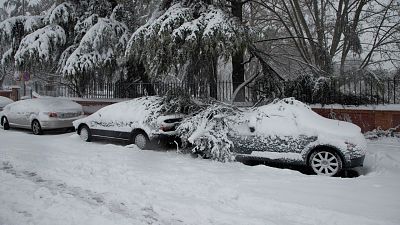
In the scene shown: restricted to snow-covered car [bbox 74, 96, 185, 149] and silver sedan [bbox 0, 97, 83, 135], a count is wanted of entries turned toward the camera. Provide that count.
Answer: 0

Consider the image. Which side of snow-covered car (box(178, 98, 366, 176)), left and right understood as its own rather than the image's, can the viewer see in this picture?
left

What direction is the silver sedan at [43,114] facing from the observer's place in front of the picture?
facing away from the viewer and to the left of the viewer

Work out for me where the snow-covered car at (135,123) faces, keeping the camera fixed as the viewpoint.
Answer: facing away from the viewer and to the left of the viewer

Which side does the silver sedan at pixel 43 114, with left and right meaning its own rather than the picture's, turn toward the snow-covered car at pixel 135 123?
back

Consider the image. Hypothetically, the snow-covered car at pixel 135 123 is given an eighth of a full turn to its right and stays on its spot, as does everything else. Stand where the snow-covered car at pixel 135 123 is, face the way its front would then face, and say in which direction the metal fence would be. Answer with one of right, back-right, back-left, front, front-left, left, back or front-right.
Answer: right

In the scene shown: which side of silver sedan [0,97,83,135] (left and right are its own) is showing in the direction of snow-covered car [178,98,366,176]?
back

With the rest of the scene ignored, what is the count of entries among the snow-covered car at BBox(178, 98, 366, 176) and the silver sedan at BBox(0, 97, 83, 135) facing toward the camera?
0
